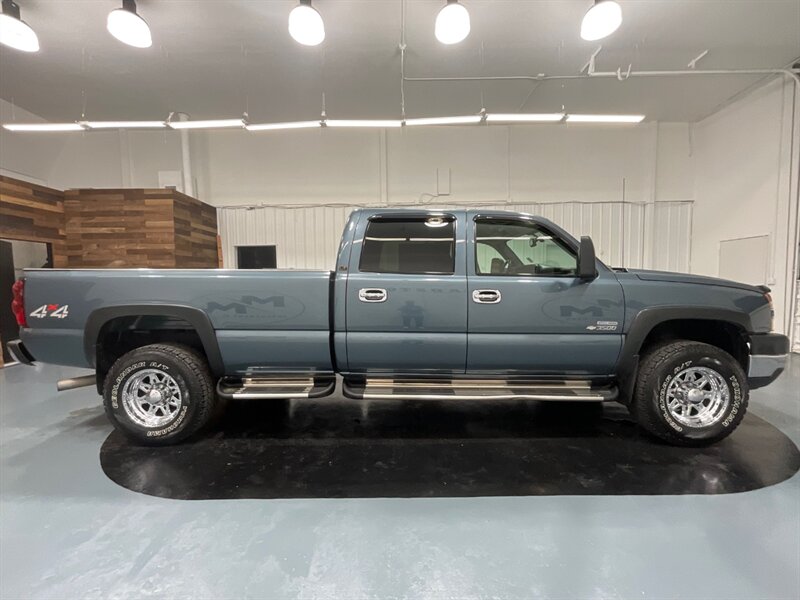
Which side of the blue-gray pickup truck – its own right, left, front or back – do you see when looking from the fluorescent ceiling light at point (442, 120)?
left

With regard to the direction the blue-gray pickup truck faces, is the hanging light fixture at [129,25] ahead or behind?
behind

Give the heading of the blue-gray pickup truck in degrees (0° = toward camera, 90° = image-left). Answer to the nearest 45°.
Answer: approximately 270°

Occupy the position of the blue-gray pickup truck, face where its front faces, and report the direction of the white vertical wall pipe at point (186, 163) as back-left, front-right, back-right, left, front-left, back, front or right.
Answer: back-left

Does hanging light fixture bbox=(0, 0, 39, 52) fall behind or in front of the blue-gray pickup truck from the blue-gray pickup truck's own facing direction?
behind
